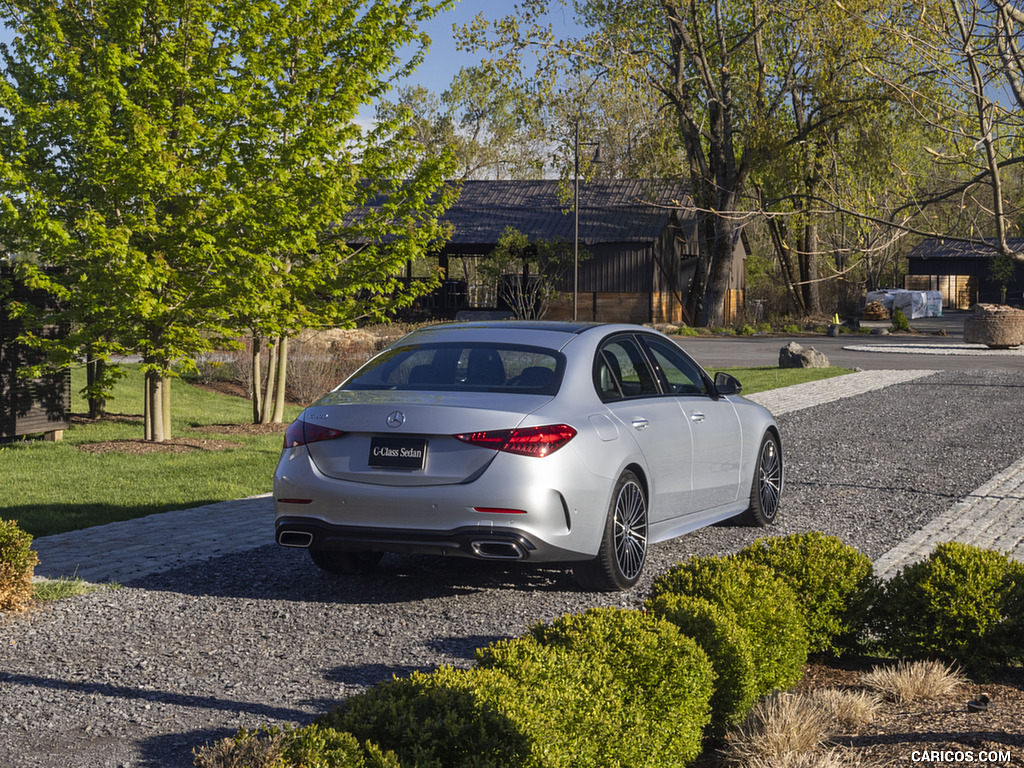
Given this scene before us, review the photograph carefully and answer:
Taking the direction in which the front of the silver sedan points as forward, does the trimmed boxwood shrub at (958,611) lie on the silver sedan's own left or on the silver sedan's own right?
on the silver sedan's own right

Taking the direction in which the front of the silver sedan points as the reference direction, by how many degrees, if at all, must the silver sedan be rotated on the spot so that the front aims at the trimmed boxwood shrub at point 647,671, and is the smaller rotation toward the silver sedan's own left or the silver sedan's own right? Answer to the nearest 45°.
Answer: approximately 135° to the silver sedan's own right

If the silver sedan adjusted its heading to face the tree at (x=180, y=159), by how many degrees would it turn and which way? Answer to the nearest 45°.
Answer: approximately 90° to its left

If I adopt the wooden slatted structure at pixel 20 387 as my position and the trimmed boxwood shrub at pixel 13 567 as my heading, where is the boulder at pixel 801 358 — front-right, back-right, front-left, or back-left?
back-left

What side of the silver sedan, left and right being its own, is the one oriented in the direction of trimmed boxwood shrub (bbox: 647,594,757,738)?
back

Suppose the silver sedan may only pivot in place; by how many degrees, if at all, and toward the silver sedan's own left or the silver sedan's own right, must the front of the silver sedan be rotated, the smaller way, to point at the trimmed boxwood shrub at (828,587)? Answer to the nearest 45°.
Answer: approximately 90° to the silver sedan's own right

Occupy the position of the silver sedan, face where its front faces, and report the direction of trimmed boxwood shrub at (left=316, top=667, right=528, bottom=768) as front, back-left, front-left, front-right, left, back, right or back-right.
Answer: back-right

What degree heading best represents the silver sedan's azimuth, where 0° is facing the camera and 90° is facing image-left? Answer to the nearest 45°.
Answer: approximately 225°
